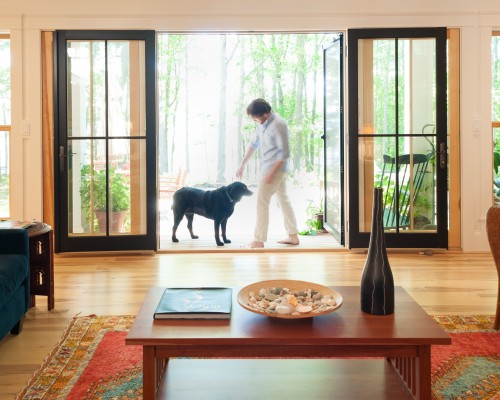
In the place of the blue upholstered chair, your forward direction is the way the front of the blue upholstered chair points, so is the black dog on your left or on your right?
on your left

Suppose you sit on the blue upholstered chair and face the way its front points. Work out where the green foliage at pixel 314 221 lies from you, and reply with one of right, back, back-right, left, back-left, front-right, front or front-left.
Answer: left

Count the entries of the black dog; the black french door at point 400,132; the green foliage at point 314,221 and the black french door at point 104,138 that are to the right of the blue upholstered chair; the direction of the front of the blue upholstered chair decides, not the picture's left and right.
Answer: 0

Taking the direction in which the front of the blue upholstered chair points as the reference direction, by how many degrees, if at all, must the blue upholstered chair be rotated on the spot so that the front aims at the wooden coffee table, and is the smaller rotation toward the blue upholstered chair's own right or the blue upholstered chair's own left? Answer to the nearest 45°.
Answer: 0° — it already faces it

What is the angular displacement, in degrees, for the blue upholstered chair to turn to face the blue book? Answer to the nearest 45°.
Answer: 0° — it already faces it

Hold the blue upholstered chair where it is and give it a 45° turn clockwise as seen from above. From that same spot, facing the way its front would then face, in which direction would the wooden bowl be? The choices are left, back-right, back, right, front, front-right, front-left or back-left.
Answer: front-left

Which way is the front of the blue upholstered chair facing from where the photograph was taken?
facing the viewer and to the right of the viewer

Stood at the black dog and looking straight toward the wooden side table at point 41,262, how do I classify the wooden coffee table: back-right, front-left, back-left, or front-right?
front-left

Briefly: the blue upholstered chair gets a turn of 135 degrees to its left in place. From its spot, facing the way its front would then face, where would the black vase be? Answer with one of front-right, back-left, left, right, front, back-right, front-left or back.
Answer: back-right

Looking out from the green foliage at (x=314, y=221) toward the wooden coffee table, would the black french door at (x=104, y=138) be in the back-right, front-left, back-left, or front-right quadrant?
front-right

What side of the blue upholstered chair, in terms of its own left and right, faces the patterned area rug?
front

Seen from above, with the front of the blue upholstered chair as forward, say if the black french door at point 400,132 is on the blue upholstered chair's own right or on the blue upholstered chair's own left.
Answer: on the blue upholstered chair's own left

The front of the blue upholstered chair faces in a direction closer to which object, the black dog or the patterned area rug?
the patterned area rug
